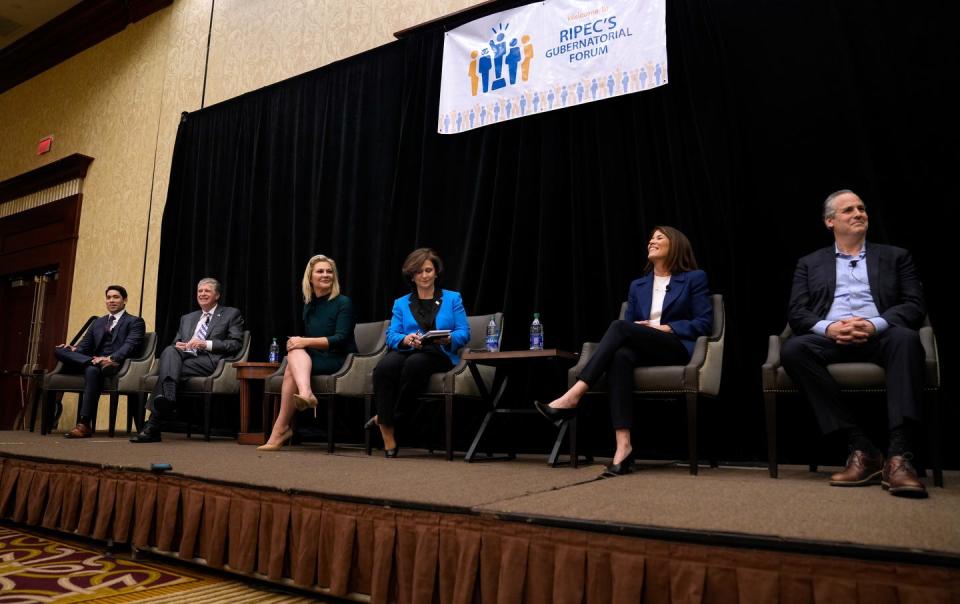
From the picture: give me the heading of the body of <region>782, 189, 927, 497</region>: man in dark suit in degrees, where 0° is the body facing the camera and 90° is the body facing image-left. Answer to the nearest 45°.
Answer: approximately 0°

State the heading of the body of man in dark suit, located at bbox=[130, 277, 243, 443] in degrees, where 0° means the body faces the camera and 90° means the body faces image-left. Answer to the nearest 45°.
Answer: approximately 45°

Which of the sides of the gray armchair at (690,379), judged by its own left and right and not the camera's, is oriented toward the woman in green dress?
right

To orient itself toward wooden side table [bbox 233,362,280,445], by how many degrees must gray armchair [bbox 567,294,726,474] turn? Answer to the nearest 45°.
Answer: approximately 90° to its right

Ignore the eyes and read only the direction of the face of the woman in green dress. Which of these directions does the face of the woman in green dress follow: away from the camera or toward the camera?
toward the camera

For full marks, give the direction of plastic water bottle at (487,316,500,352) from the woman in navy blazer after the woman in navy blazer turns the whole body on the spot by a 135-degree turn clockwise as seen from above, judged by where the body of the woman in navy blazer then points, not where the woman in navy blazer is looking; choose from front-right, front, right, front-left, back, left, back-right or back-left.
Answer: front-left

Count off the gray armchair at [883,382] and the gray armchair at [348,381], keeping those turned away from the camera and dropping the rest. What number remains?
0

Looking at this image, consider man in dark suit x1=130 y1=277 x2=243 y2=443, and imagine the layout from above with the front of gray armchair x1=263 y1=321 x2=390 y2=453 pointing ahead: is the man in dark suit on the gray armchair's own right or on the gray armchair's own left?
on the gray armchair's own right

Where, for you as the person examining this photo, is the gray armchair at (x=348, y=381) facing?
facing the viewer and to the left of the viewer

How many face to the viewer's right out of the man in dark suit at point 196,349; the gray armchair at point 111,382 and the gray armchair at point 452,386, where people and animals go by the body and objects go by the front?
0

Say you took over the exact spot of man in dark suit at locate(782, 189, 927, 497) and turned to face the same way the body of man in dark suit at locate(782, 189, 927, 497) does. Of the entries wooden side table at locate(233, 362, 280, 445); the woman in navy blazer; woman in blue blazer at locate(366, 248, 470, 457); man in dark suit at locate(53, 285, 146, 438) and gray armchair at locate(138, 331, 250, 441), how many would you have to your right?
5
